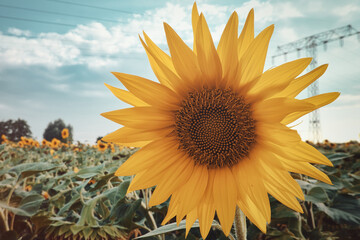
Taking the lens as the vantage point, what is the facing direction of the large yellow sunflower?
facing the viewer

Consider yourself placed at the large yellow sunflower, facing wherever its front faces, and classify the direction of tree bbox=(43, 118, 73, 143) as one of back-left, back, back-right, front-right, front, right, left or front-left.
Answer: back-right

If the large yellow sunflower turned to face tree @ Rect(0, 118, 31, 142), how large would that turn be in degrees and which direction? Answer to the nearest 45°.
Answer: approximately 135° to its right
